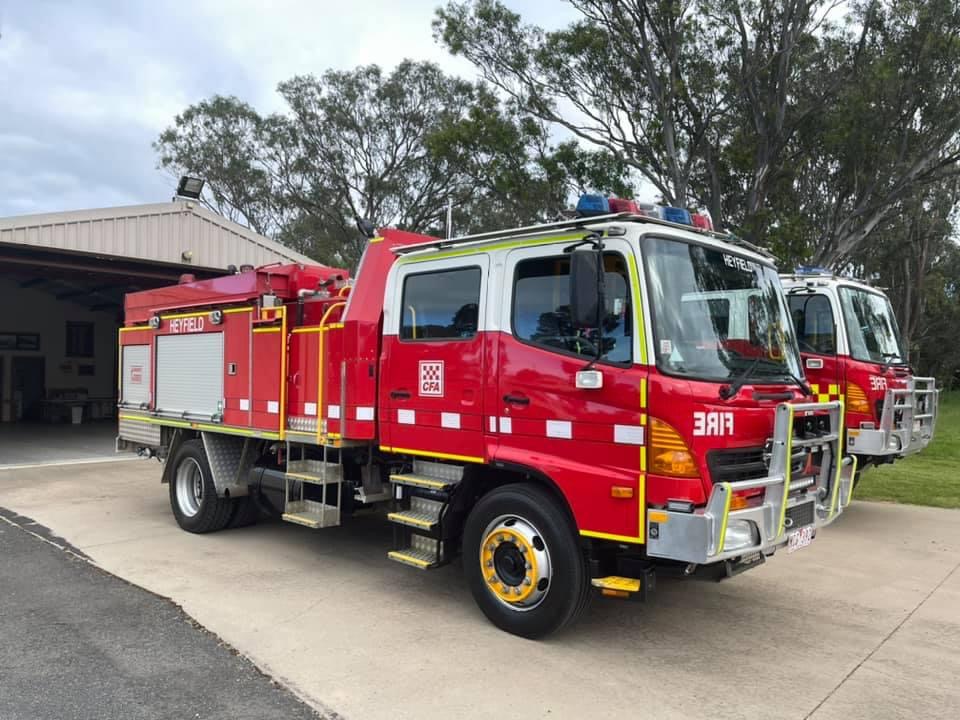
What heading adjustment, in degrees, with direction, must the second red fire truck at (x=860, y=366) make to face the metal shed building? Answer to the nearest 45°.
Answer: approximately 135° to its right

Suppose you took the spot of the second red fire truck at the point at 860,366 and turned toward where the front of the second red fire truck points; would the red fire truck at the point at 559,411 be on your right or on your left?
on your right

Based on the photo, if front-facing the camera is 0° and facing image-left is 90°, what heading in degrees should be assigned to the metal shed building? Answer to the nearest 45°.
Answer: approximately 315°

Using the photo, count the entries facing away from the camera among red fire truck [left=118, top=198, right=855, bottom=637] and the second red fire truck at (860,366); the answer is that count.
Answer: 0

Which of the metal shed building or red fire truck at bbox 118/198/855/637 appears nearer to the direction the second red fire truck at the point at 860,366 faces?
the red fire truck

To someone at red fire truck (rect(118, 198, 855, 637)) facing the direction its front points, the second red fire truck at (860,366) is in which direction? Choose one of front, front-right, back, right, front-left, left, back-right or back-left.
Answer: left

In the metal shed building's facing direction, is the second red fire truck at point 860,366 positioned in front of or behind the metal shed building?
in front

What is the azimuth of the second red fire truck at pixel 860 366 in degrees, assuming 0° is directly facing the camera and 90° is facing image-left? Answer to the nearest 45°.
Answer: approximately 315°
